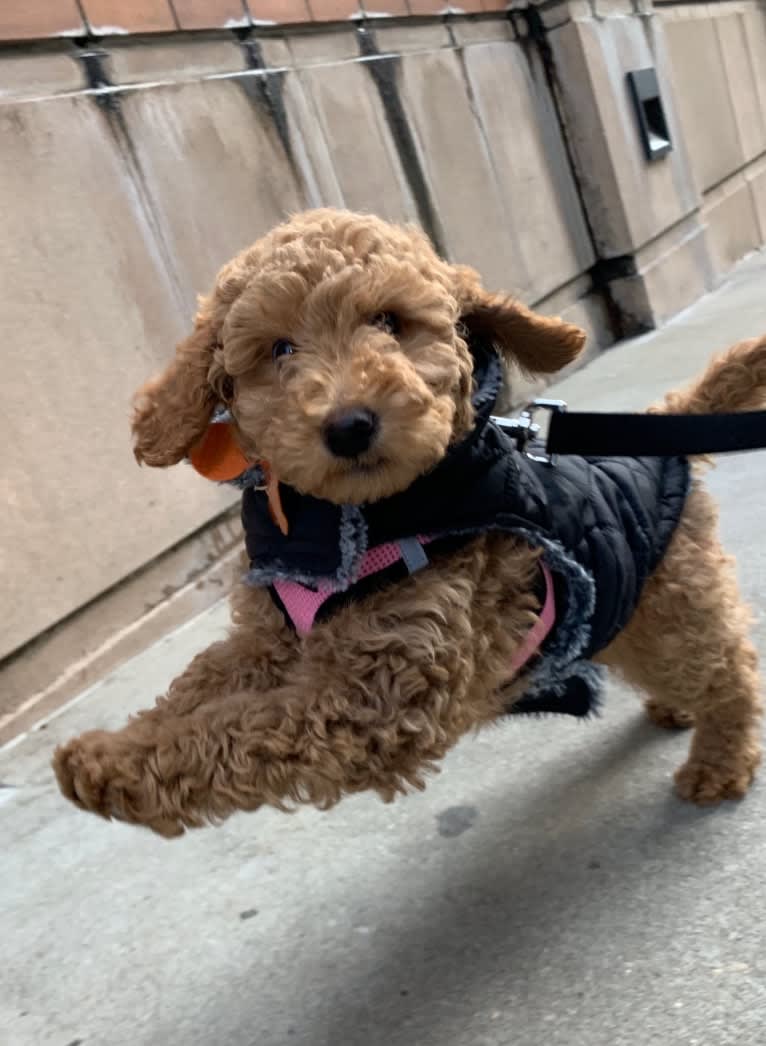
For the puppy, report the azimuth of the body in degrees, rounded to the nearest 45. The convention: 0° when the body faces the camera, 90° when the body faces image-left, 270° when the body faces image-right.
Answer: approximately 45°
